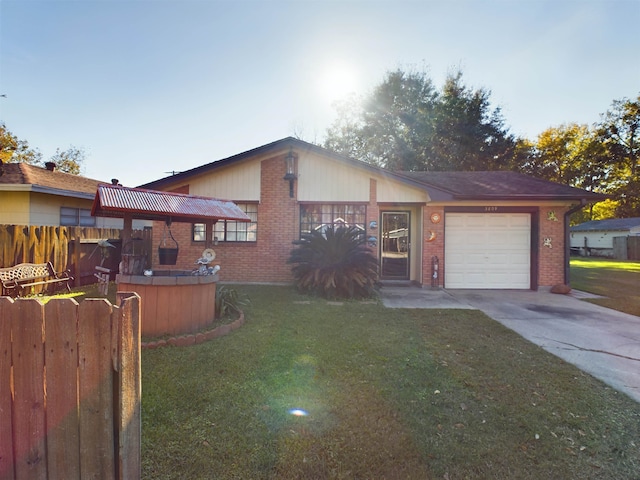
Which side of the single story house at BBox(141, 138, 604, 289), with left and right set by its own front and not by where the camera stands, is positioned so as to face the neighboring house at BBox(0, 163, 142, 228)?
right

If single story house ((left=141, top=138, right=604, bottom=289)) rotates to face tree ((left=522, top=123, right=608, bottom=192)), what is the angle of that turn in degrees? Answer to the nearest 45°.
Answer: approximately 135° to its left

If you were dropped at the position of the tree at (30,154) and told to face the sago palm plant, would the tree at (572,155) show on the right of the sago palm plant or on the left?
left

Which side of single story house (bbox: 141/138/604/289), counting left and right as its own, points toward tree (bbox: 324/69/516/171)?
back

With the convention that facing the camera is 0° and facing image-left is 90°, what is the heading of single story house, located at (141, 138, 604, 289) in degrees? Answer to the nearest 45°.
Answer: approximately 0°

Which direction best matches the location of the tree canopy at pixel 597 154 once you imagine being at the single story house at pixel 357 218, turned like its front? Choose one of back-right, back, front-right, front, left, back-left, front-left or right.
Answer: back-left

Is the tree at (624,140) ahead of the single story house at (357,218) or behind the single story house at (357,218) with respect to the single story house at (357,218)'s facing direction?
behind
